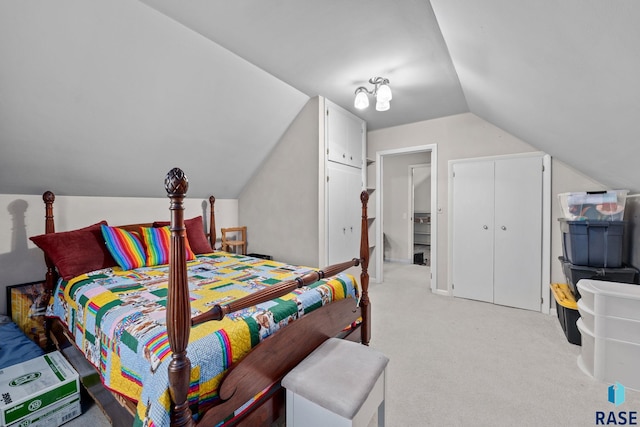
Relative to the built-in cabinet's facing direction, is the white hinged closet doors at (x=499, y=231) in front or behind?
in front

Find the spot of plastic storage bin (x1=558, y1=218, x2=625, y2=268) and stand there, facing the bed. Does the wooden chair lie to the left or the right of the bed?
right

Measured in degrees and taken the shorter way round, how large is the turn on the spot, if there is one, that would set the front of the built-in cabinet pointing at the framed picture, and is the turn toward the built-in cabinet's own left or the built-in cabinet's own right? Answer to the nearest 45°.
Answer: approximately 90° to the built-in cabinet's own right

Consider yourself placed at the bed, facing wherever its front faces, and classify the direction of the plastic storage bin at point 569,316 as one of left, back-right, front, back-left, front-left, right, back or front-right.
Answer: front-left

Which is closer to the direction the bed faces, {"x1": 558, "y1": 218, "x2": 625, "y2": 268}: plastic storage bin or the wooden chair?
the plastic storage bin

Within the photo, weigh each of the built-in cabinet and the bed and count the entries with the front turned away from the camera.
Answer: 0

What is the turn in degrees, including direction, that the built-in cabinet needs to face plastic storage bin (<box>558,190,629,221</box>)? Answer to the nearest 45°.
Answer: approximately 45° to its left

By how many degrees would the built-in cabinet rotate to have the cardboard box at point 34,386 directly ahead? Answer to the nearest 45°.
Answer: approximately 90° to its right

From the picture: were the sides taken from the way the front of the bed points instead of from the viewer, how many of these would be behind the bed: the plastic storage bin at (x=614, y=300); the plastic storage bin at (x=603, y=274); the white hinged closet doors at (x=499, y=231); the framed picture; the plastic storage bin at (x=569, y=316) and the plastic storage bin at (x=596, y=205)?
1

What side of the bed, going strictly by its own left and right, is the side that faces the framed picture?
back

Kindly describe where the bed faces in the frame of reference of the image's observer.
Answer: facing the viewer and to the right of the viewer

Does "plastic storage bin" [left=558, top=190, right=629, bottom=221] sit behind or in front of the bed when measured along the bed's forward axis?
in front
